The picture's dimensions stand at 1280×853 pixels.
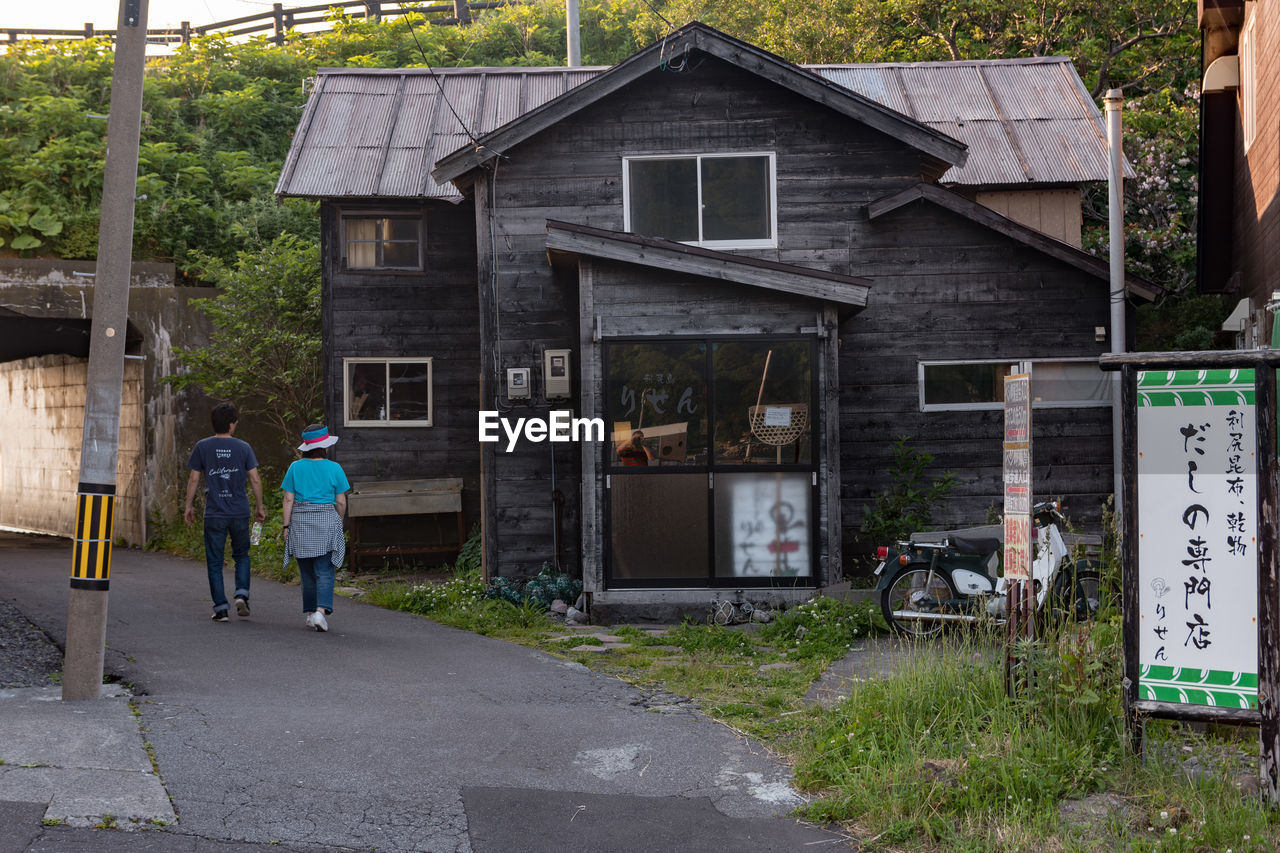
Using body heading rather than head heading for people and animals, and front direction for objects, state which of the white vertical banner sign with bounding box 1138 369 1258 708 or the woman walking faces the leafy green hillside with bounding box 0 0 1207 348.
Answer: the woman walking

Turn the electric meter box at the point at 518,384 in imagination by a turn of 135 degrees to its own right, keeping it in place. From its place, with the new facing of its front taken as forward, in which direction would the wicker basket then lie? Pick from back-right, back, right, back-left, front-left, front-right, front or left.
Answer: back

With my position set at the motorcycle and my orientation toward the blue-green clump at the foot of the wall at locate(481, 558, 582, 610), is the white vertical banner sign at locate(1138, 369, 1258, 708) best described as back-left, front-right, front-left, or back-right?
back-left

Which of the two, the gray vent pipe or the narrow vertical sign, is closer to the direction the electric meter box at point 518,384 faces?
the narrow vertical sign

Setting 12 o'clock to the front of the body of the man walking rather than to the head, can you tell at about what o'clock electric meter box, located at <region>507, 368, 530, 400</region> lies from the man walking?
The electric meter box is roughly at 2 o'clock from the man walking.

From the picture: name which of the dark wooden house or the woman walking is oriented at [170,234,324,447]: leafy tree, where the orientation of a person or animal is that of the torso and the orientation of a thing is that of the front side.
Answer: the woman walking

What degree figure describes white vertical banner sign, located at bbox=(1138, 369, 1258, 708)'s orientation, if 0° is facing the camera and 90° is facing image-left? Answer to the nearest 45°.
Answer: approximately 0°

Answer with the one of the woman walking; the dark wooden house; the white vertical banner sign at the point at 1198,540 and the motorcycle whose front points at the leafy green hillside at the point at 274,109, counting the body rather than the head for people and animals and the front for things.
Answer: the woman walking

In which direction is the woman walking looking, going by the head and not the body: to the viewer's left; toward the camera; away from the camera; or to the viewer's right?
away from the camera

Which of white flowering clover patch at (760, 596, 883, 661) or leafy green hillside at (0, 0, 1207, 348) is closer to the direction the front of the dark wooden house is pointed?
the white flowering clover patch

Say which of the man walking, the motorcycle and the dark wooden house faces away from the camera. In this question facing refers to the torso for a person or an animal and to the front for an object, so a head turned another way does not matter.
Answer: the man walking

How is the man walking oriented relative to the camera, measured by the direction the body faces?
away from the camera

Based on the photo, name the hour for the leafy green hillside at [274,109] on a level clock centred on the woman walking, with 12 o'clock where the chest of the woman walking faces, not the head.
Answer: The leafy green hillside is roughly at 12 o'clock from the woman walking.

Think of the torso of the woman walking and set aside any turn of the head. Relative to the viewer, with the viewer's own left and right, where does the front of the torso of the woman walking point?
facing away from the viewer
